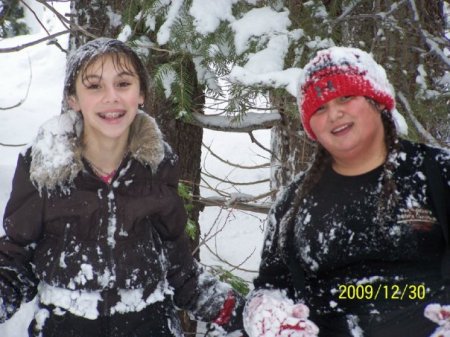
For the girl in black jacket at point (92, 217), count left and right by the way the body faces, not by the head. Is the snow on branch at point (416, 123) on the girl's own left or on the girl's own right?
on the girl's own left

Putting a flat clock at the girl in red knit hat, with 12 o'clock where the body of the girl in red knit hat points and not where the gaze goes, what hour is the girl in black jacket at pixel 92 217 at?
The girl in black jacket is roughly at 3 o'clock from the girl in red knit hat.

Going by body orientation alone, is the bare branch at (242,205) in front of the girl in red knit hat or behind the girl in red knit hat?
behind

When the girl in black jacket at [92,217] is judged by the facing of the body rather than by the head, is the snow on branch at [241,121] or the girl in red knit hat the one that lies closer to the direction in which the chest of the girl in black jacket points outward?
the girl in red knit hat

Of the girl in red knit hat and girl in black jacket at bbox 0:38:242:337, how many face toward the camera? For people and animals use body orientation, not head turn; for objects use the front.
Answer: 2

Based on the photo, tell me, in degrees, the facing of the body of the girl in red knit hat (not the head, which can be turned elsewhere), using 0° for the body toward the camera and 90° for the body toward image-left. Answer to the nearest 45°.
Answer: approximately 0°

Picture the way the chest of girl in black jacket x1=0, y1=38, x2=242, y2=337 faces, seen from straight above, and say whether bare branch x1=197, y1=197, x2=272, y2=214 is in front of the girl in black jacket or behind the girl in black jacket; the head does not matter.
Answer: behind

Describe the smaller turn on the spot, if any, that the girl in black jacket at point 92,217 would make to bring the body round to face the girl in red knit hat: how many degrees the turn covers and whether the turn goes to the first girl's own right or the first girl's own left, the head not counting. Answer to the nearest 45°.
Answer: approximately 45° to the first girl's own left

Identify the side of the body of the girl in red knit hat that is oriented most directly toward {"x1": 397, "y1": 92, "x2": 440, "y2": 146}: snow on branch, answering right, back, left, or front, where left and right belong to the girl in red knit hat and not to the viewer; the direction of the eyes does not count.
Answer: back

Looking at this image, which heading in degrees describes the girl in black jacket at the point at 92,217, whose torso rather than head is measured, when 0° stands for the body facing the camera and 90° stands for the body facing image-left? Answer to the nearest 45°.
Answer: approximately 0°
